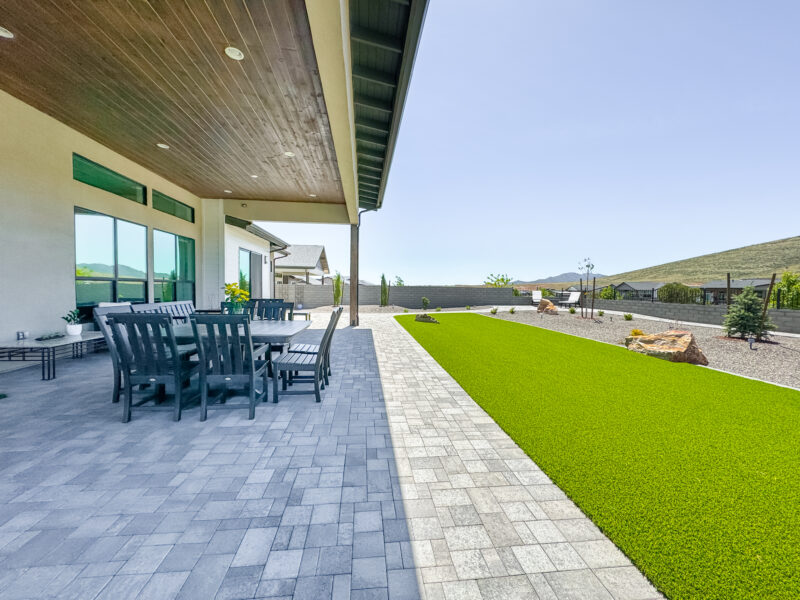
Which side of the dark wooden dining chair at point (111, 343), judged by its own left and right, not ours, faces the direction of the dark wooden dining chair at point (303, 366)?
front

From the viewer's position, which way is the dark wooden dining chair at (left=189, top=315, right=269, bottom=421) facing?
facing away from the viewer and to the right of the viewer

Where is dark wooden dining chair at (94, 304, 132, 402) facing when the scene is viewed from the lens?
facing the viewer and to the right of the viewer

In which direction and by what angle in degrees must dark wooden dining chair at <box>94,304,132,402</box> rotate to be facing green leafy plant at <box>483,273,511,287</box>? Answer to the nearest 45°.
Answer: approximately 90° to its left

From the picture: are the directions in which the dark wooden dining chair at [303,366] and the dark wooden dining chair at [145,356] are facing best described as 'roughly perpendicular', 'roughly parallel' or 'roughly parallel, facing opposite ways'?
roughly perpendicular

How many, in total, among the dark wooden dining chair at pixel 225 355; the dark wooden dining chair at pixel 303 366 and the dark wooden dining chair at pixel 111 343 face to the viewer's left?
1

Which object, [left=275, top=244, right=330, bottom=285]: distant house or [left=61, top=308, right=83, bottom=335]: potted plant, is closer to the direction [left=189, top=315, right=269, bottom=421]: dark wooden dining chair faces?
the distant house

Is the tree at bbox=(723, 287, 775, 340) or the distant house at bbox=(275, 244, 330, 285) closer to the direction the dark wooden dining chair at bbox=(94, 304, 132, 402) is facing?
the tree

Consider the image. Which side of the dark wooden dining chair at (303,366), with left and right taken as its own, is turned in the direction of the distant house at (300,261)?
right

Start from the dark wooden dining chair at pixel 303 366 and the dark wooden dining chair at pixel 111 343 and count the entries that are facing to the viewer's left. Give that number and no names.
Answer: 1

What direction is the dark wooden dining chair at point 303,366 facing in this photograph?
to the viewer's left

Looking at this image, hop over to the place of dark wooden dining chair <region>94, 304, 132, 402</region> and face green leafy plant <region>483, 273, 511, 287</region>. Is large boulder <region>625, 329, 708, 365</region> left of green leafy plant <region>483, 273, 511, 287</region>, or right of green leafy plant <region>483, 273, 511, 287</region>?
right

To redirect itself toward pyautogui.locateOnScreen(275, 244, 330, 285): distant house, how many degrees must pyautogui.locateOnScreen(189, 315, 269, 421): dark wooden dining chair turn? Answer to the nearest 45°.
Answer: approximately 45° to its left

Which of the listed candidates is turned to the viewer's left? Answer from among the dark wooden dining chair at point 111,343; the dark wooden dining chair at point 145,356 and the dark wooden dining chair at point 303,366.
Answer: the dark wooden dining chair at point 303,366

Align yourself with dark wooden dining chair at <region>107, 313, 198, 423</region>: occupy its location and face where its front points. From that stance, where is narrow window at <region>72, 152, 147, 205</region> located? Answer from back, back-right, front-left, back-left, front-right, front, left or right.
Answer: front-left

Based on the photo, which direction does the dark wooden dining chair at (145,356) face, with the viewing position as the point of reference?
facing away from the viewer and to the right of the viewer

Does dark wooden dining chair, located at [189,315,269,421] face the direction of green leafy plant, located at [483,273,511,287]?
yes
